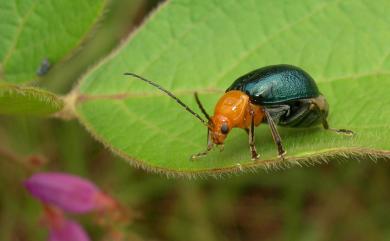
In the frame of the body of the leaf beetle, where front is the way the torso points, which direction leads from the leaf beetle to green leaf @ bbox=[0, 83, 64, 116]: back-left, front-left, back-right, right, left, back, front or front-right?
front-left

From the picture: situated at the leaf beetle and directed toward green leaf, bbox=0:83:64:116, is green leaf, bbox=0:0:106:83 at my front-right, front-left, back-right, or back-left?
front-right

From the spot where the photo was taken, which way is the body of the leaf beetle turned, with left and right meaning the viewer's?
facing to the left of the viewer
